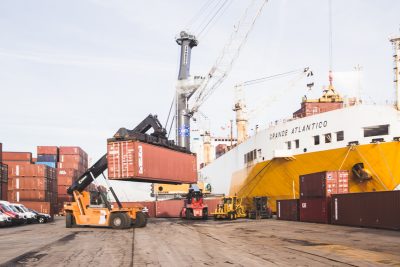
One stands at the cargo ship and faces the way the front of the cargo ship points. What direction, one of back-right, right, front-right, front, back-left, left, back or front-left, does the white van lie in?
back-right

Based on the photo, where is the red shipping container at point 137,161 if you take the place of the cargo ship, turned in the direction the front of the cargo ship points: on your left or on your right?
on your right

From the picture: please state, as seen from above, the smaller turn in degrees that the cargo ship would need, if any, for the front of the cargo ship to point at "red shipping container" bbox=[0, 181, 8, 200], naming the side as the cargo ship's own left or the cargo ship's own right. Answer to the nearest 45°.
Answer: approximately 135° to the cargo ship's own right

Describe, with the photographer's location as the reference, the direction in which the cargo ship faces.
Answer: facing the viewer and to the right of the viewer
